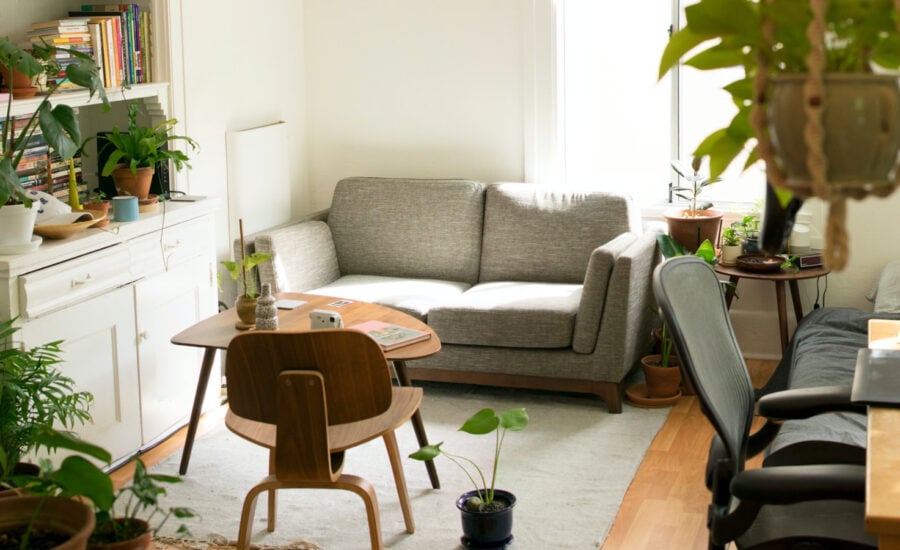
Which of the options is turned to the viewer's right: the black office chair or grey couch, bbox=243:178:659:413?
the black office chair

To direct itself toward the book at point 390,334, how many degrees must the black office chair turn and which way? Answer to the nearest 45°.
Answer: approximately 135° to its left

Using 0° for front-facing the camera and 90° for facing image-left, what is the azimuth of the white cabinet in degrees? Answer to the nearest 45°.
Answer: approximately 315°

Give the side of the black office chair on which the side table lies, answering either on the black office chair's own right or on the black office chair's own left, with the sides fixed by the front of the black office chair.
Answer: on the black office chair's own left

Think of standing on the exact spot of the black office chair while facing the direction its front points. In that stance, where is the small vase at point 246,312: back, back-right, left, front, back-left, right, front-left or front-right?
back-left

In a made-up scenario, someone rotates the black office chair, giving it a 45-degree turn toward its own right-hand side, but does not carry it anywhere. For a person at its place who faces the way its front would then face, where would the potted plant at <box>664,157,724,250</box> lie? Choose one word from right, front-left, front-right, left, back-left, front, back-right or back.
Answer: back-left

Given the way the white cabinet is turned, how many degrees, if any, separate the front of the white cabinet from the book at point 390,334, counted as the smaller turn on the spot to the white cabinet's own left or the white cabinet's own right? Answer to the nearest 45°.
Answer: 0° — it already faces it

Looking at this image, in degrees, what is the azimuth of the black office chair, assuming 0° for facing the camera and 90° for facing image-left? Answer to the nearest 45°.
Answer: approximately 270°

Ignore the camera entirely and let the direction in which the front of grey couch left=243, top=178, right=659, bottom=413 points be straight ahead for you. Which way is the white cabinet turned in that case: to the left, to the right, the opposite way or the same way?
to the left

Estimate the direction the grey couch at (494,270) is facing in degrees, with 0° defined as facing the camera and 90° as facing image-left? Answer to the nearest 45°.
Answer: approximately 45°

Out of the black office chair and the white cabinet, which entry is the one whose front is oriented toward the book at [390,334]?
the white cabinet

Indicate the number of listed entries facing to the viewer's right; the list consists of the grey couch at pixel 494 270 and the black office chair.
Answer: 1
